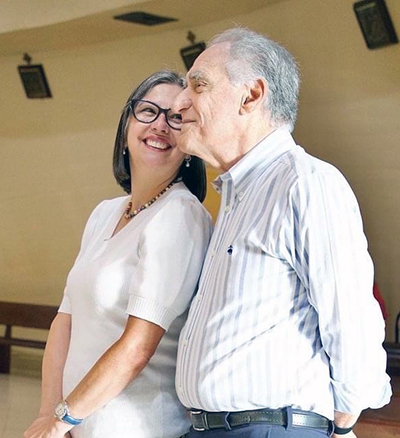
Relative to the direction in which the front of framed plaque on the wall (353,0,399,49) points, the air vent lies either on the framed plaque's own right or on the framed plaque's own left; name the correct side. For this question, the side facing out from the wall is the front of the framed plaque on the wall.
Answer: on the framed plaque's own right

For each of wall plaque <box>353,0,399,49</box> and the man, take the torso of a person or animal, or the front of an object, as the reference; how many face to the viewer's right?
0

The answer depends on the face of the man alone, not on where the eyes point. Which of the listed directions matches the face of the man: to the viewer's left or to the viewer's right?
to the viewer's left

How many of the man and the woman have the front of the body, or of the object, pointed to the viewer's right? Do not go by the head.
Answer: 0

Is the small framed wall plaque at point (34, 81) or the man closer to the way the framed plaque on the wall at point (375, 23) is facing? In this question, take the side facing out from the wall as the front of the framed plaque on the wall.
the man

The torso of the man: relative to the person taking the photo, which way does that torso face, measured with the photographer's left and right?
facing to the left of the viewer

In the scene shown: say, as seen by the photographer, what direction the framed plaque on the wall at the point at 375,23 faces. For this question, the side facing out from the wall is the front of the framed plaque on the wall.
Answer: facing the viewer and to the left of the viewer

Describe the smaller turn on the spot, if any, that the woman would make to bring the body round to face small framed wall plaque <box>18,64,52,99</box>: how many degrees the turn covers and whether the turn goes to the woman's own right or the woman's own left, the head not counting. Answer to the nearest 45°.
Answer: approximately 135° to the woman's own right

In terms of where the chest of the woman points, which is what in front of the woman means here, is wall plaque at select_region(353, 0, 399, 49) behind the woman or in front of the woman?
behind

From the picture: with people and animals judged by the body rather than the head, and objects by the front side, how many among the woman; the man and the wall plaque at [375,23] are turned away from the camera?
0

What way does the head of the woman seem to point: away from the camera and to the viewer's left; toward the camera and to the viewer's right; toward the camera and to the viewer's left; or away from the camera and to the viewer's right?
toward the camera and to the viewer's right
